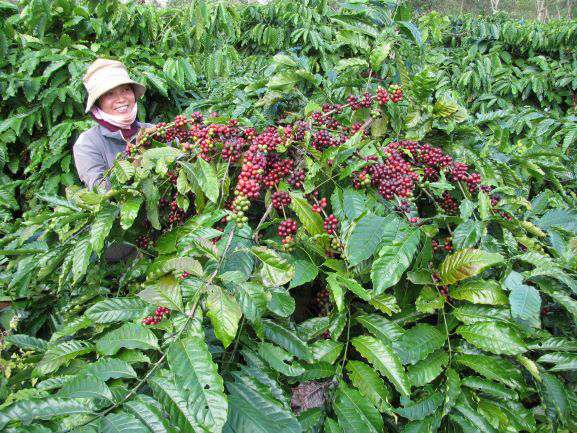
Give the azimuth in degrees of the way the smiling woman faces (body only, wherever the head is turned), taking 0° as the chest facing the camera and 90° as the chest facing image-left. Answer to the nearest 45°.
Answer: approximately 315°
